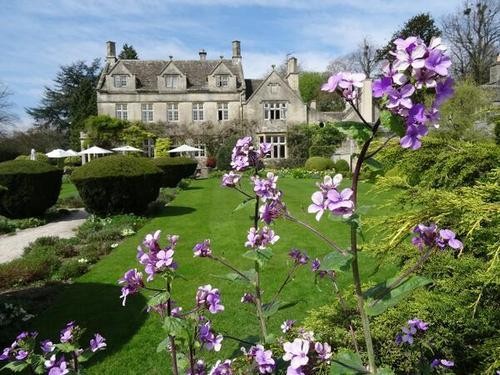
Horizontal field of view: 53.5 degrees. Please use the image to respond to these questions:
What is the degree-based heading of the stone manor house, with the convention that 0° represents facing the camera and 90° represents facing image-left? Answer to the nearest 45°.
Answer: approximately 0°

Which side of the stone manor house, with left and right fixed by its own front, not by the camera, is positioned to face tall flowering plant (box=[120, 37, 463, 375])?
front

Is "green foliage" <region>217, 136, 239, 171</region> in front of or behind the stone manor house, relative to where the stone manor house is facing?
in front

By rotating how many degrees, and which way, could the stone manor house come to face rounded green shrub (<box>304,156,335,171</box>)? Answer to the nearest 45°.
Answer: approximately 45° to its left

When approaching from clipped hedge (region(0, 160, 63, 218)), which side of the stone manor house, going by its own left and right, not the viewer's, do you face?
front

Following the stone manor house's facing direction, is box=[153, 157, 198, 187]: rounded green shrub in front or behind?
in front

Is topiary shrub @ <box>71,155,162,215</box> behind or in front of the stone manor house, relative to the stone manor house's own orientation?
in front
